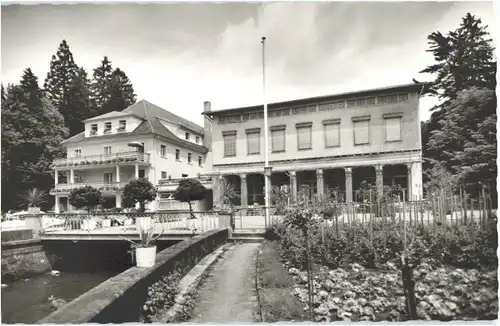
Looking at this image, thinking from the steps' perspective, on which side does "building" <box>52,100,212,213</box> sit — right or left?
on its right

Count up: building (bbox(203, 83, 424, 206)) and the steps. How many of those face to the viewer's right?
0

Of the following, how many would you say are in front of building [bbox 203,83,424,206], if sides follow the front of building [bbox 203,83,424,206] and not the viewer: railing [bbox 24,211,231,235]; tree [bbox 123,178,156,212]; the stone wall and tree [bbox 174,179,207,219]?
4

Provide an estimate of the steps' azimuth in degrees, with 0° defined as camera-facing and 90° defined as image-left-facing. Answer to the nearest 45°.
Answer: approximately 0°

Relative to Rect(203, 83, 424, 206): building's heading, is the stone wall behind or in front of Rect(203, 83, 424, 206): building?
in front

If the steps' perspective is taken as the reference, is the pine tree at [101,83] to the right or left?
on its right

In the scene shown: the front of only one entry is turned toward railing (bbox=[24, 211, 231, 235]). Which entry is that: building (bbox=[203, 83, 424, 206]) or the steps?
the building

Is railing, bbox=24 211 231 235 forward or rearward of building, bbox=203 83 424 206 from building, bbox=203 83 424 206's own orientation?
forward

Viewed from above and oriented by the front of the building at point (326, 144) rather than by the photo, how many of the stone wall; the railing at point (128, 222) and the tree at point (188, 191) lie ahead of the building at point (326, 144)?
3
